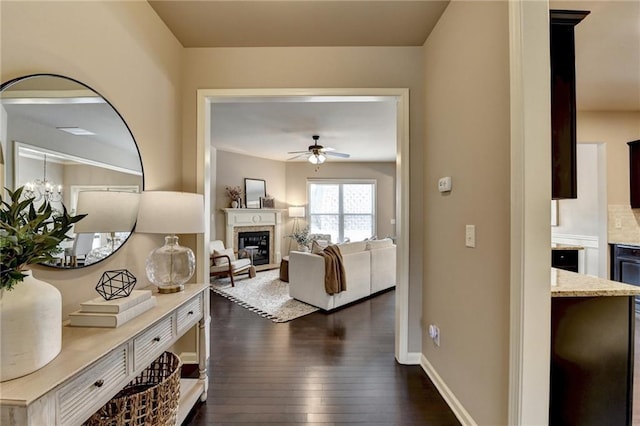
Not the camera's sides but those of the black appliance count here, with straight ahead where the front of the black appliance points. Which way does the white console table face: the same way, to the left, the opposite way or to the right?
the opposite way

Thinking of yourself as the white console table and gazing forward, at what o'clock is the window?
The window is roughly at 9 o'clock from the white console table.

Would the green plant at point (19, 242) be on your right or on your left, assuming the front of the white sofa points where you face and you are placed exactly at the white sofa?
on your left

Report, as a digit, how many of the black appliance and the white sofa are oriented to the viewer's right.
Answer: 0

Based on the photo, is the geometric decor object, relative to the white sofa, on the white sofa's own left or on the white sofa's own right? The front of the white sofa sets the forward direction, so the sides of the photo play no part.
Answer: on the white sofa's own left

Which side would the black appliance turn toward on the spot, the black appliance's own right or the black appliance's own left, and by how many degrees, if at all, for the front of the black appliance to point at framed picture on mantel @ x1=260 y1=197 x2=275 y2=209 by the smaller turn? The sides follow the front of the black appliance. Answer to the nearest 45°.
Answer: approximately 45° to the black appliance's own right

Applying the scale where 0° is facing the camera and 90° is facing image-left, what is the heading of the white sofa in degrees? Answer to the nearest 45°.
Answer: approximately 135°

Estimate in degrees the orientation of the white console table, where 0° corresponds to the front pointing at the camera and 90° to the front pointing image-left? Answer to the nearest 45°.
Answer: approximately 315°

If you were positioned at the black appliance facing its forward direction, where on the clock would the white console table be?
The white console table is roughly at 11 o'clock from the black appliance.

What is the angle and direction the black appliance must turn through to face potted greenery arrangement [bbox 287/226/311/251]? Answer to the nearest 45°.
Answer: approximately 45° to its right

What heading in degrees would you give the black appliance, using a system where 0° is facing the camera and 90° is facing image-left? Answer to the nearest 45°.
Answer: approximately 45°

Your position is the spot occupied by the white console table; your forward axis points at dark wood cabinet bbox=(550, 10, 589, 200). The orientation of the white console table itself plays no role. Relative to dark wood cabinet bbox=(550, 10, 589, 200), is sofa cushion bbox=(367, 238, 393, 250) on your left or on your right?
left

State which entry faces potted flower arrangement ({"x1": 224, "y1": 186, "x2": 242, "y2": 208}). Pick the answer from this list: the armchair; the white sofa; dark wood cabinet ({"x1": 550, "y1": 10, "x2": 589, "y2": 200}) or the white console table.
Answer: the white sofa

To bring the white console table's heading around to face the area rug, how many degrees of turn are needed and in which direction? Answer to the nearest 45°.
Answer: approximately 90° to its left
